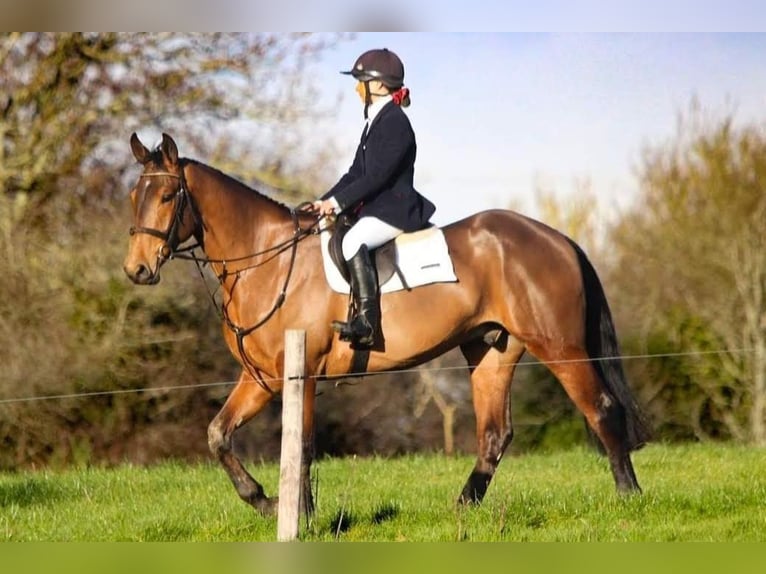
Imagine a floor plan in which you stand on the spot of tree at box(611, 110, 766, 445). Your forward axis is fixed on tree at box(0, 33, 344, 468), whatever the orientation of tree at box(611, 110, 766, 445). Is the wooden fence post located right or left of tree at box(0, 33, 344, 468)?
left

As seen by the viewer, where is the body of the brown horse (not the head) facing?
to the viewer's left

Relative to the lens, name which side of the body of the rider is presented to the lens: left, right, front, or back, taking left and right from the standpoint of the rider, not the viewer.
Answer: left

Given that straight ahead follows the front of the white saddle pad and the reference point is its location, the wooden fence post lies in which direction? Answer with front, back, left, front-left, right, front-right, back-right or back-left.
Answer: front-left

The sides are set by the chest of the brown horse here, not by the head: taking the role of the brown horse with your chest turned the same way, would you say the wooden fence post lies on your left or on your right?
on your left

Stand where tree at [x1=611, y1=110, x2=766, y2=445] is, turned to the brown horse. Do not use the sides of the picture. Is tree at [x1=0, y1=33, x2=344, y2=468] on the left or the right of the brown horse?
right

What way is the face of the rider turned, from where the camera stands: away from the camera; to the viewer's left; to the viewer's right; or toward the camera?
to the viewer's left

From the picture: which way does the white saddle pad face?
to the viewer's left
